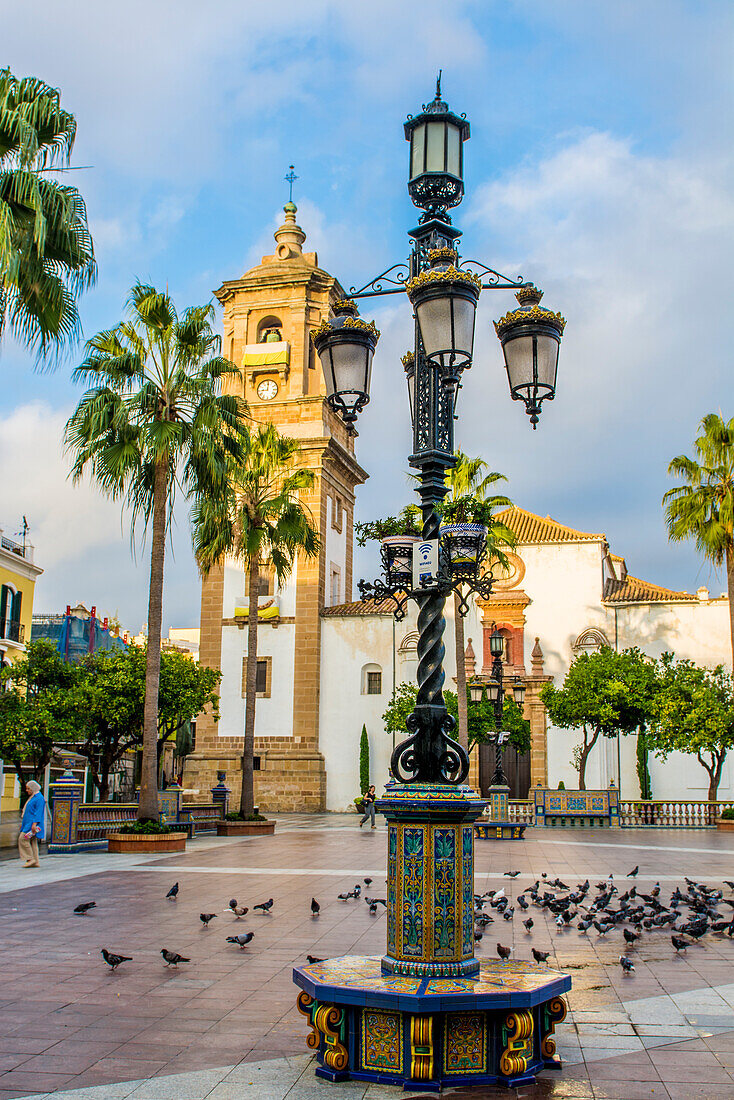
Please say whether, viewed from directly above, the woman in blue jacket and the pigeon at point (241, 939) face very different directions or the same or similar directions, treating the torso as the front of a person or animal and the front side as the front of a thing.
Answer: very different directions

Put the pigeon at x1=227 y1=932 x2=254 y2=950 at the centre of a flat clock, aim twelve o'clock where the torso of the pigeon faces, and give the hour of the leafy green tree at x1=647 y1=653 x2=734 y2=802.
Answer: The leafy green tree is roughly at 10 o'clock from the pigeon.

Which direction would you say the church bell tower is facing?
toward the camera

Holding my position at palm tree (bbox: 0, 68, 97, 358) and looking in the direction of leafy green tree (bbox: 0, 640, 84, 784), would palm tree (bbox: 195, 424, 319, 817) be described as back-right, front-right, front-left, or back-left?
front-right
